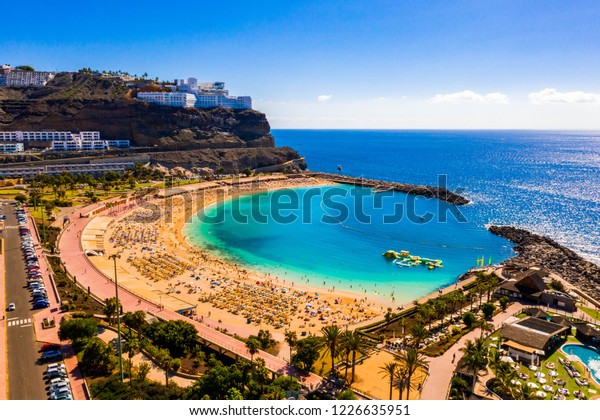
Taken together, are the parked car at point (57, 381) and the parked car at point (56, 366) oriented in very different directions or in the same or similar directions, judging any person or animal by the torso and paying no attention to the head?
same or similar directions

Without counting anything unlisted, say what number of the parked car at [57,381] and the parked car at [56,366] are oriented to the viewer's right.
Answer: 2

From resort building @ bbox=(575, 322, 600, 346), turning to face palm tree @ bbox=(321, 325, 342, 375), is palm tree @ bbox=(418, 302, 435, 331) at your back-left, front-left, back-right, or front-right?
front-right
